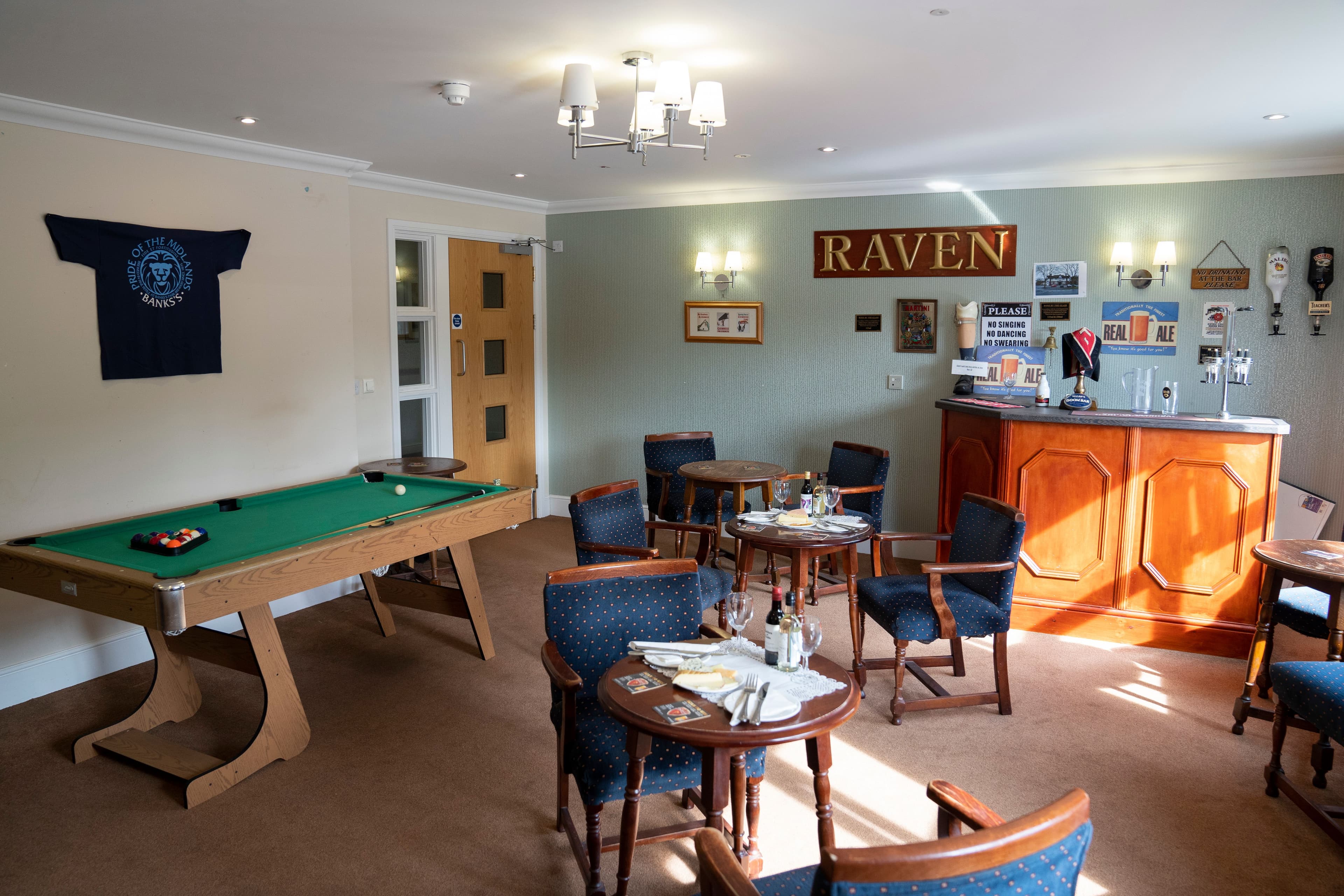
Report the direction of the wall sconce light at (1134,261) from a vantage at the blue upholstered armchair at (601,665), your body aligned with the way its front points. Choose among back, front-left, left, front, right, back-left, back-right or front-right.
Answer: left

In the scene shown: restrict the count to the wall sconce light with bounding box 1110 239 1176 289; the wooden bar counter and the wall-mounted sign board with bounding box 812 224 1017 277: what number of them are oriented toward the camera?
3

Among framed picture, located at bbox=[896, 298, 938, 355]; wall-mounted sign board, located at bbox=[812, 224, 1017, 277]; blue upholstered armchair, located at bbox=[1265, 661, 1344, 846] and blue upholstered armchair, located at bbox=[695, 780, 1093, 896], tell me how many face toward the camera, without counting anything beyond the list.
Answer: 2

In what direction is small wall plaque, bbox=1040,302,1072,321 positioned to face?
toward the camera

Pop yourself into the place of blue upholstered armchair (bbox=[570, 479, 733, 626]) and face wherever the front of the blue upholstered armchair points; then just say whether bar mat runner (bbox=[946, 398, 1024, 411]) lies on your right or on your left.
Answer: on your left

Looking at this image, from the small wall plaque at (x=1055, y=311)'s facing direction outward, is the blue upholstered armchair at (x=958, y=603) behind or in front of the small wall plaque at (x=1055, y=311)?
in front

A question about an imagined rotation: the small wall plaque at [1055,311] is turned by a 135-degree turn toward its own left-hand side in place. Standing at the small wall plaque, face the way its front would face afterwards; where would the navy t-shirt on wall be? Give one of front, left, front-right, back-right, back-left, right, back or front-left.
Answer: back

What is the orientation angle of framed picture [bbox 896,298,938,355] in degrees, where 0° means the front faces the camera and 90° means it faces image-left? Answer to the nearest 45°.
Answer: approximately 0°

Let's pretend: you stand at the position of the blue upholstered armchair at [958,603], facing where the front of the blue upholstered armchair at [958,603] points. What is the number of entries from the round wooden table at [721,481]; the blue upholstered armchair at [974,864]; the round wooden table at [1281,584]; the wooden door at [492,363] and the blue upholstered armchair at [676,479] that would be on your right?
3

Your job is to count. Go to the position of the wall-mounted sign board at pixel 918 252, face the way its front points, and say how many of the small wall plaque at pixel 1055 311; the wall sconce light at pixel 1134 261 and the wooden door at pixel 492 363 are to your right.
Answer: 1

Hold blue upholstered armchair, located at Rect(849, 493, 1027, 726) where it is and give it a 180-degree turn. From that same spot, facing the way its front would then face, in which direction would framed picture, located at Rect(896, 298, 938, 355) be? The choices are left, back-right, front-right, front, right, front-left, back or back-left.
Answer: front-left

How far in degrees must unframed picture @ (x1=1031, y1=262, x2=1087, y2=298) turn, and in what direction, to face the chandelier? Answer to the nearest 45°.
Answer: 0° — it already faces it

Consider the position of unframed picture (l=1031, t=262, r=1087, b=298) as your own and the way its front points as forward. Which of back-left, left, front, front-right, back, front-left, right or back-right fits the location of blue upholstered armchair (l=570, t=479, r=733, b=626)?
front-right
